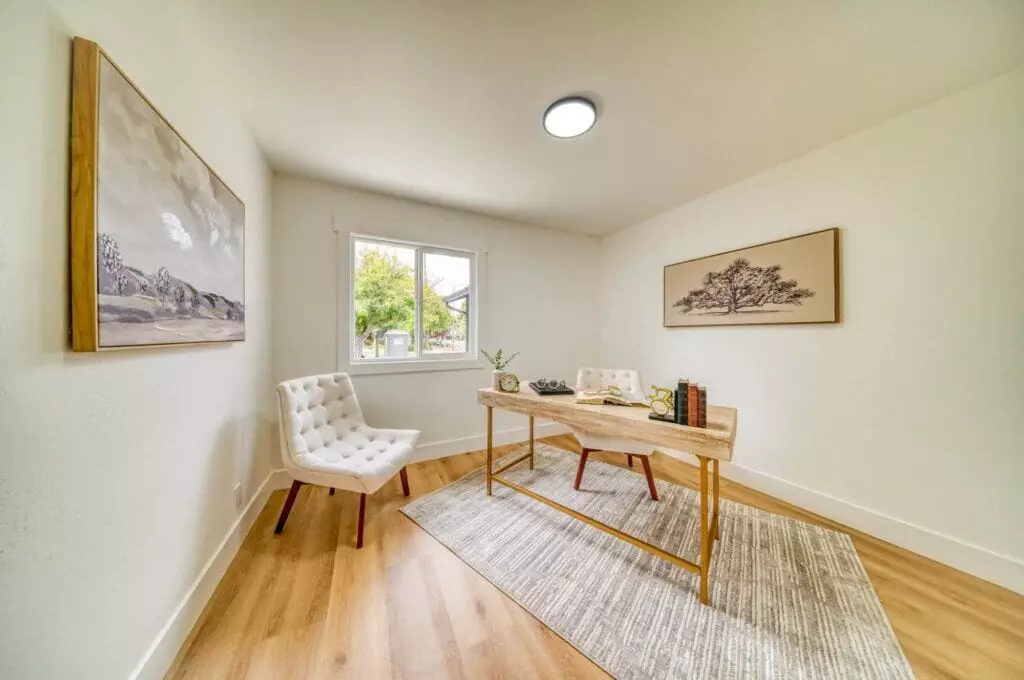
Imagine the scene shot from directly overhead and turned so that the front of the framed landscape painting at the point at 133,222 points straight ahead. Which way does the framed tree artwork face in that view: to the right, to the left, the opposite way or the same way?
the opposite way

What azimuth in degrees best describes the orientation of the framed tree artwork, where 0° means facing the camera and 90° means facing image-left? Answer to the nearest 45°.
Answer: approximately 45°

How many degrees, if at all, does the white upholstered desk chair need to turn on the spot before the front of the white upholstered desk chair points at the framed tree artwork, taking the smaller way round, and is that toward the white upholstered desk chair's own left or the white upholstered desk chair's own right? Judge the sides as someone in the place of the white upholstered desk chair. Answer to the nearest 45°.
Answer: approximately 135° to the white upholstered desk chair's own left

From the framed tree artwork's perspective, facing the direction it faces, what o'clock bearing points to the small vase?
The small vase is roughly at 12 o'clock from the framed tree artwork.

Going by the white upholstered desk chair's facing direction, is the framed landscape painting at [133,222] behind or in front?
in front

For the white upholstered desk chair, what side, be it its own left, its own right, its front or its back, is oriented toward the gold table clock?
right

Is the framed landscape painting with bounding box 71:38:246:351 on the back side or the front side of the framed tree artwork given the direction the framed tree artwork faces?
on the front side

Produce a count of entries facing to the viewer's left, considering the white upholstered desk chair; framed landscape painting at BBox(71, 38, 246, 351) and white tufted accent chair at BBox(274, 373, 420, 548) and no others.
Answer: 0

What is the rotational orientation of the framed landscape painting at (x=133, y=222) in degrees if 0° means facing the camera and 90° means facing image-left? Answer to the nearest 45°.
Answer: approximately 315°

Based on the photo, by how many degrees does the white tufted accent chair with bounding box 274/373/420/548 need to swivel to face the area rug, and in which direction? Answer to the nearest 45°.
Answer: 0° — it already faces it

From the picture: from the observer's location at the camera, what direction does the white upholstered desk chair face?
facing the viewer

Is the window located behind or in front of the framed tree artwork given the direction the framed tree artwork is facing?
in front
